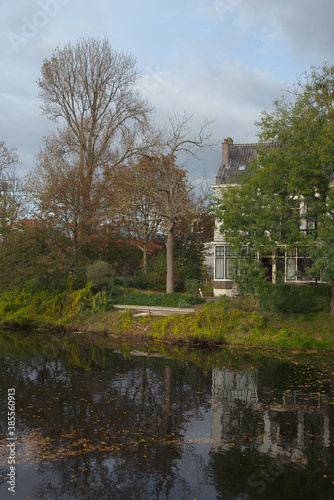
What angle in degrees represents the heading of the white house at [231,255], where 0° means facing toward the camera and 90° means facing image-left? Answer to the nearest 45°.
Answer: approximately 0°

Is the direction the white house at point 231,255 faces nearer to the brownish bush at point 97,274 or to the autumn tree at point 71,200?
the brownish bush

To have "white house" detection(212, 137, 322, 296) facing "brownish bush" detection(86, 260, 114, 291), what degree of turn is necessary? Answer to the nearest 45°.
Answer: approximately 45° to its right

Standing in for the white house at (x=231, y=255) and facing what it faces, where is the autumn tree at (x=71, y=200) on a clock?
The autumn tree is roughly at 3 o'clock from the white house.

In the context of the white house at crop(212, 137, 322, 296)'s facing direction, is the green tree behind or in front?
in front

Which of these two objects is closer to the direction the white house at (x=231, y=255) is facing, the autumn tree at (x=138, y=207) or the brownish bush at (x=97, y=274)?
the brownish bush

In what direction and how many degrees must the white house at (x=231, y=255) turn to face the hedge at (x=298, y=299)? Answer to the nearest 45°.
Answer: approximately 45° to its left

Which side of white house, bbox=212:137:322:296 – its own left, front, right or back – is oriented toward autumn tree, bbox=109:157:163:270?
right
